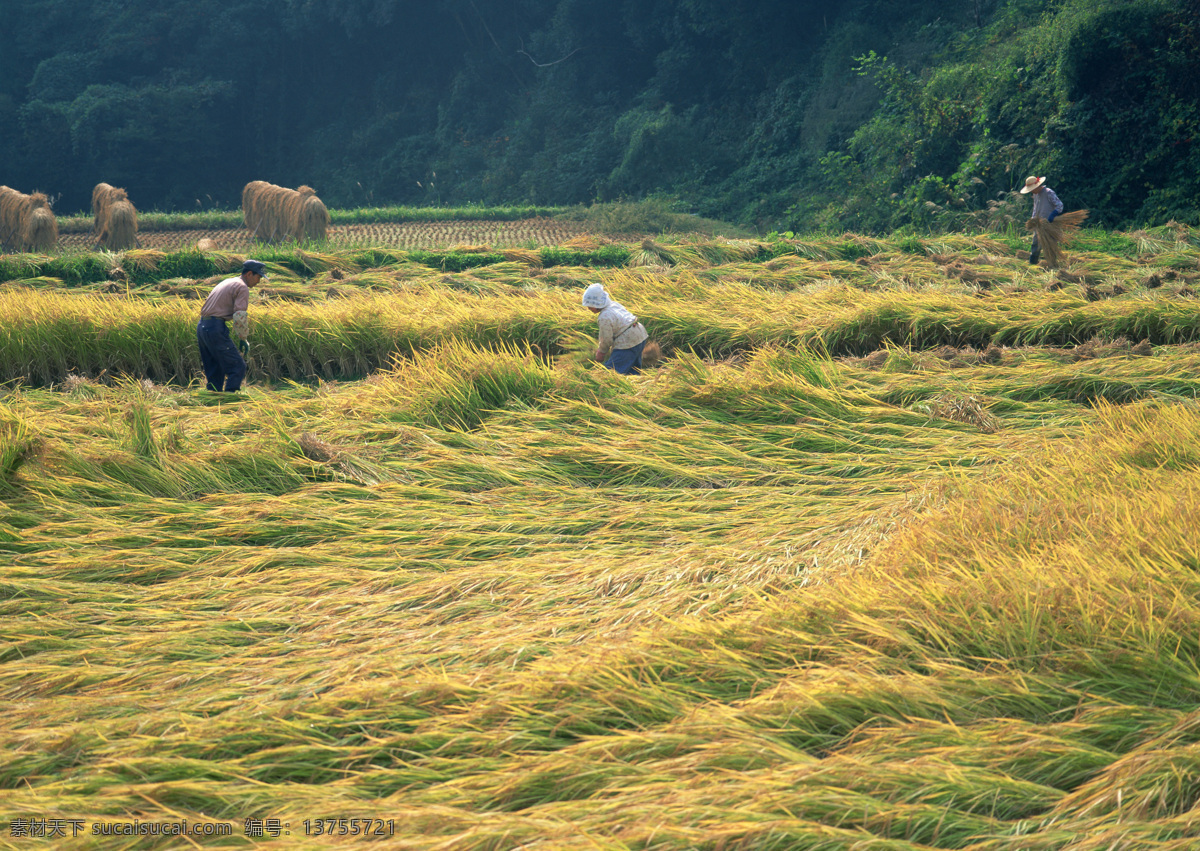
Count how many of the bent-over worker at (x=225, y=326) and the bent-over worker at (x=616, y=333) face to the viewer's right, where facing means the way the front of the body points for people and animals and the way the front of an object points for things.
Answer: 1

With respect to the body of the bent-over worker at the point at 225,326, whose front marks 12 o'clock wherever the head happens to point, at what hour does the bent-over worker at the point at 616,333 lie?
the bent-over worker at the point at 616,333 is roughly at 1 o'clock from the bent-over worker at the point at 225,326.

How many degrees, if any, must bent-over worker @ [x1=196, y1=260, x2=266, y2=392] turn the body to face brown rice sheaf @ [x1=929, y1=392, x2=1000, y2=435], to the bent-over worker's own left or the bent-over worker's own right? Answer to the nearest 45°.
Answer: approximately 45° to the bent-over worker's own right

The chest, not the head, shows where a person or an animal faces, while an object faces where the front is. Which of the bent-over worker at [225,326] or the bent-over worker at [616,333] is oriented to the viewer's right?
the bent-over worker at [225,326]

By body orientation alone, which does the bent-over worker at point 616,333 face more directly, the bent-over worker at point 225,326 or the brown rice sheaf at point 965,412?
the bent-over worker

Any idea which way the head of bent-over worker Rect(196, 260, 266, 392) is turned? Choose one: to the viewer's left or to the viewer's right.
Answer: to the viewer's right

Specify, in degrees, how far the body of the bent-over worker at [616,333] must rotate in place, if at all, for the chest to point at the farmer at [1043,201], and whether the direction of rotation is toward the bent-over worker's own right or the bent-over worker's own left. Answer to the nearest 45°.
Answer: approximately 135° to the bent-over worker's own right

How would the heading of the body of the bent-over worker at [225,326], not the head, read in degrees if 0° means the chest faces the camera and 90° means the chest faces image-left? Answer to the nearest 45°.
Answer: approximately 270°

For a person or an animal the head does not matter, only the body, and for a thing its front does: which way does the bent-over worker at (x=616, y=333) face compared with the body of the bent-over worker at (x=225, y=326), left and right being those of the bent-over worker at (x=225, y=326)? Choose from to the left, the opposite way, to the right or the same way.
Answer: the opposite way

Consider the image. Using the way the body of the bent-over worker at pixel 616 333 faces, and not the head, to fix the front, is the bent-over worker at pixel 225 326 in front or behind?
in front

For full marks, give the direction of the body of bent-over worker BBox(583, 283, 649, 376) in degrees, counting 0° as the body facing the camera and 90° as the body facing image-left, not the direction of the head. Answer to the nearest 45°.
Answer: approximately 90°
